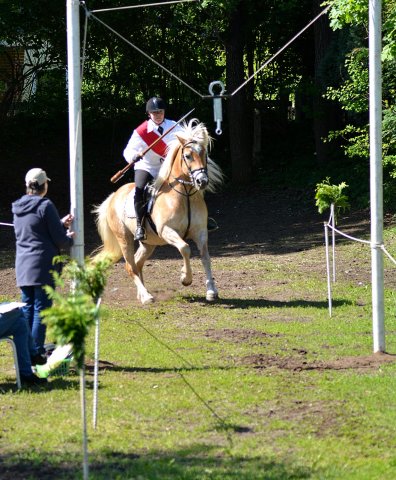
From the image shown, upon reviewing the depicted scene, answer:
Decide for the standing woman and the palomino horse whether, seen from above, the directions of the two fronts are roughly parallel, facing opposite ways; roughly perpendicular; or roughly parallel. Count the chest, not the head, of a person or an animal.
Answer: roughly perpendicular

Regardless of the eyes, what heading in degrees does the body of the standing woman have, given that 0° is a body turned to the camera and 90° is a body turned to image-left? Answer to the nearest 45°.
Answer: approximately 225°

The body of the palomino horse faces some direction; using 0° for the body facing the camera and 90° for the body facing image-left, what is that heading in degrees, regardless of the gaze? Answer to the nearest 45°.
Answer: approximately 315°

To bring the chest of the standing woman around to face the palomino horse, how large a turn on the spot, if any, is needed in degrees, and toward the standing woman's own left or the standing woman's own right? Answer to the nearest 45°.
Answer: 0° — they already face it

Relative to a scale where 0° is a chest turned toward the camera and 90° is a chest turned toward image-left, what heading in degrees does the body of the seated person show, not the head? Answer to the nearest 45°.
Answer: approximately 270°

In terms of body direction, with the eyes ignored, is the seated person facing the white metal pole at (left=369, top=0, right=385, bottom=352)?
yes

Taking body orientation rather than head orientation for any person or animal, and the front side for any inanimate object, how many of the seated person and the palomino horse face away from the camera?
0

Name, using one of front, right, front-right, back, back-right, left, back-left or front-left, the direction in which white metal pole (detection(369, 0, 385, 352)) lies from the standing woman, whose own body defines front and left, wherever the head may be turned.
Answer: front-right
